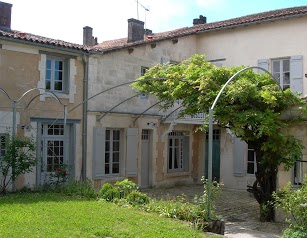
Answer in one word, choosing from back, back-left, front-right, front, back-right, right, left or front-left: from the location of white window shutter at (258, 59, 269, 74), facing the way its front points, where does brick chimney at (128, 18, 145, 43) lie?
right

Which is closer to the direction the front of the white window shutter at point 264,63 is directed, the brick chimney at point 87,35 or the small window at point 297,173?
the small window

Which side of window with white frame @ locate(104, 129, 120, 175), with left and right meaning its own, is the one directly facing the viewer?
front

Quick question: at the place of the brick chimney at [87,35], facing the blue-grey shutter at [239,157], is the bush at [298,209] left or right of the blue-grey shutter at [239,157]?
right

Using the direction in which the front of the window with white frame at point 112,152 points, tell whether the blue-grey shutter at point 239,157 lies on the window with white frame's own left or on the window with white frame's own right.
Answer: on the window with white frame's own left

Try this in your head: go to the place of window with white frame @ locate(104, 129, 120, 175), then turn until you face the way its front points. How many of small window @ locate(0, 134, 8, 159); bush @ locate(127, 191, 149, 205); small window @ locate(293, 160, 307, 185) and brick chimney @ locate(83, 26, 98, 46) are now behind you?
1

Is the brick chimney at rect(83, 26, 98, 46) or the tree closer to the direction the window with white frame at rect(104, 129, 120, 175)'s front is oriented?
the tree

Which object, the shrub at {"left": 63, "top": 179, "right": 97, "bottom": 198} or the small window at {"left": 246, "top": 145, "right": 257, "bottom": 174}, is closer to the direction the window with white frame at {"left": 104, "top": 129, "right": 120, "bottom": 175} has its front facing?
the shrub

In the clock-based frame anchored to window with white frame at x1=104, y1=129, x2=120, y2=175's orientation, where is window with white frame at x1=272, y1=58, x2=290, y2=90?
window with white frame at x1=272, y1=58, x2=290, y2=90 is roughly at 9 o'clock from window with white frame at x1=104, y1=129, x2=120, y2=175.

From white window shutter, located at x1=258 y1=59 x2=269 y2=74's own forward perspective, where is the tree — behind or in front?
in front

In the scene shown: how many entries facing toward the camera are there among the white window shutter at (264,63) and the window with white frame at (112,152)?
2

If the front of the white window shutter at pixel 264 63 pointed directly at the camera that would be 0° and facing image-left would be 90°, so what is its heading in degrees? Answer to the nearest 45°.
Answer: approximately 0°

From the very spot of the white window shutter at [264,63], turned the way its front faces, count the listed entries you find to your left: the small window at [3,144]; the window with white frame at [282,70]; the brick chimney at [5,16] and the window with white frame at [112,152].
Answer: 1

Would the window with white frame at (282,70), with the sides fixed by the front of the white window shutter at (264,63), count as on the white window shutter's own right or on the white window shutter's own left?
on the white window shutter's own left

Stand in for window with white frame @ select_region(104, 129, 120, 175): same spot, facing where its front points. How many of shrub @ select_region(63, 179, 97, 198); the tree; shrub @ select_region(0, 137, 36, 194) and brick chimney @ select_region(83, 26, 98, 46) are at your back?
1

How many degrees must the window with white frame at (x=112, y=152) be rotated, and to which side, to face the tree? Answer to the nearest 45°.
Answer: approximately 45° to its left
